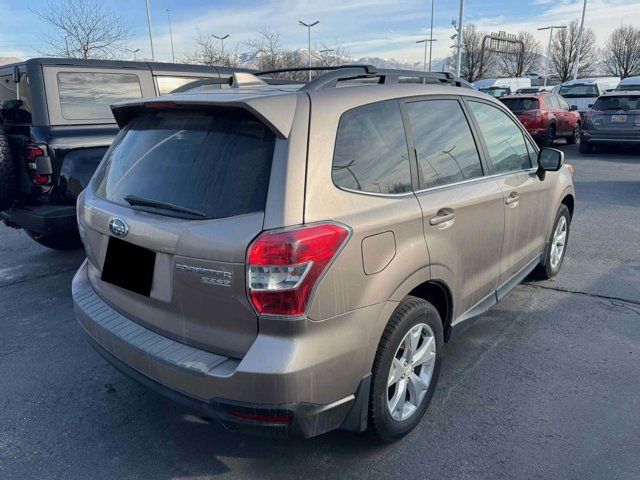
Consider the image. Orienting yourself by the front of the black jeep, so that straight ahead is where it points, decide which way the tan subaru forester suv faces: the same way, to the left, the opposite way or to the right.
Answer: the same way

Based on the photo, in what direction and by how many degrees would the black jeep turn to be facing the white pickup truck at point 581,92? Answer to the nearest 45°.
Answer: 0° — it already faces it

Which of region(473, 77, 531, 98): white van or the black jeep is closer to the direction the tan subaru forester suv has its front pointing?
the white van

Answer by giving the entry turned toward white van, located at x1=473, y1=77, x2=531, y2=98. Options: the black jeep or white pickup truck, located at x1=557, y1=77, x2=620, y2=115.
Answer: the black jeep

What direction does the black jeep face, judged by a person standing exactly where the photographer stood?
facing away from the viewer and to the right of the viewer

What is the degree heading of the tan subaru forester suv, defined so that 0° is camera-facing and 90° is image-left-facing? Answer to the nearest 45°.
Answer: approximately 225°

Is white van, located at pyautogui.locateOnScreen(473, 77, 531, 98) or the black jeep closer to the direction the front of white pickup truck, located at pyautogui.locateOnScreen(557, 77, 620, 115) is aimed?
the black jeep

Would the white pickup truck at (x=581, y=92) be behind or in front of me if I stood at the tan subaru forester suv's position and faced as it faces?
in front

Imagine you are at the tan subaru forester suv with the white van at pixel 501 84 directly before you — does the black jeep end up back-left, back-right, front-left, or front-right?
front-left

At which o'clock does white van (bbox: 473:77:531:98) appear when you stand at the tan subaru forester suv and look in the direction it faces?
The white van is roughly at 11 o'clock from the tan subaru forester suv.

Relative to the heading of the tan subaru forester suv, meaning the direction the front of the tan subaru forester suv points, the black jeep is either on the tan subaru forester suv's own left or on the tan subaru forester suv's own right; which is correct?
on the tan subaru forester suv's own left

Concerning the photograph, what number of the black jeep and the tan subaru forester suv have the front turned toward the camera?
0

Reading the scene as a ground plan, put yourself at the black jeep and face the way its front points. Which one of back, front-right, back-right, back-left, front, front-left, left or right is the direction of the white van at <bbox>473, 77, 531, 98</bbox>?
front

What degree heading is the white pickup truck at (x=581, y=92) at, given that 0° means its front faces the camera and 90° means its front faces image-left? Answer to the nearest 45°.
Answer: approximately 45°
